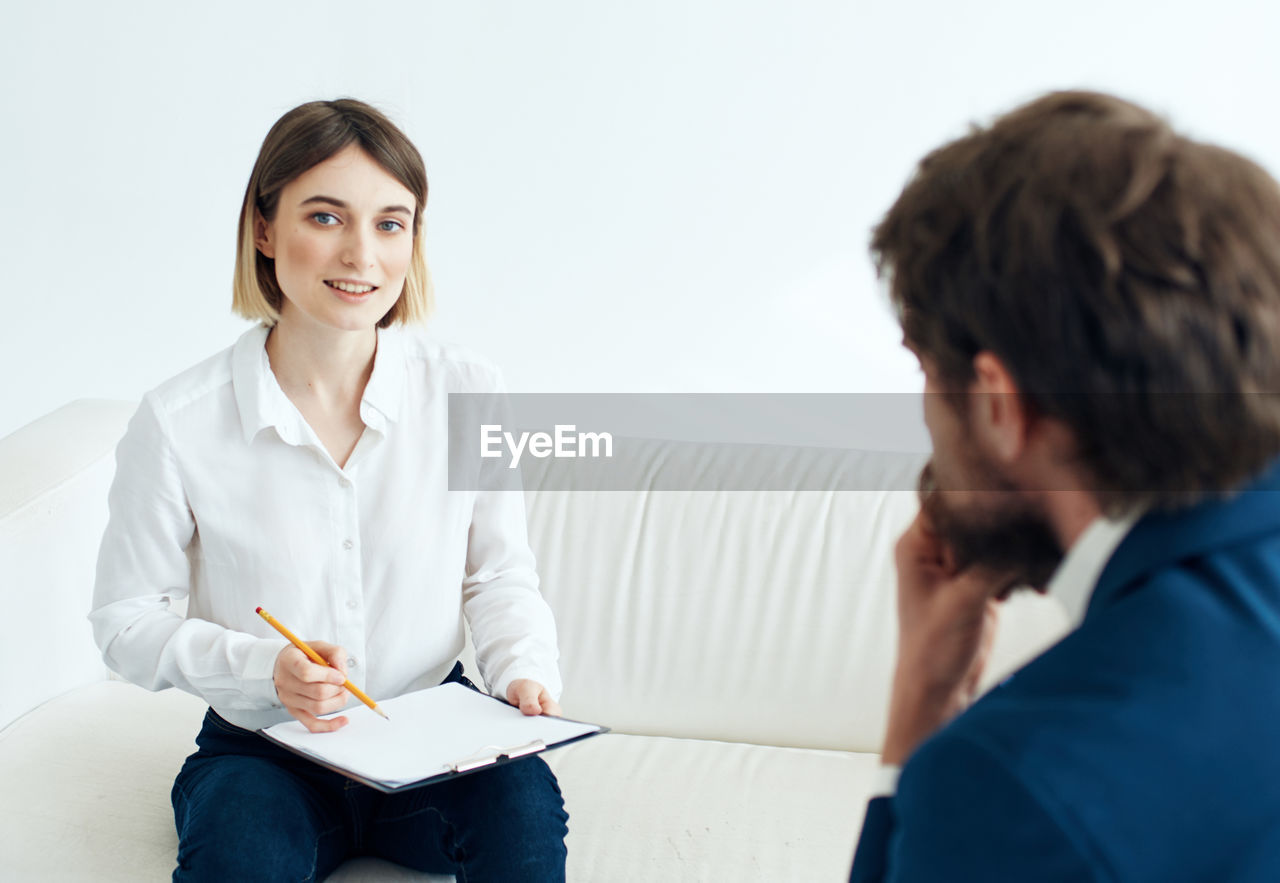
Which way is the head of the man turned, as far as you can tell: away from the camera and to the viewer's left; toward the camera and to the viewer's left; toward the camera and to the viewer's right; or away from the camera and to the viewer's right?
away from the camera and to the viewer's left

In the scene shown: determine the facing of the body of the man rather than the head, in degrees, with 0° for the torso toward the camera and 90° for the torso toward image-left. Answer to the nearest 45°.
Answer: approximately 135°

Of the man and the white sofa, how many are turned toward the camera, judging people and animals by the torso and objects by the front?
1

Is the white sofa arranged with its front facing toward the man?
yes
